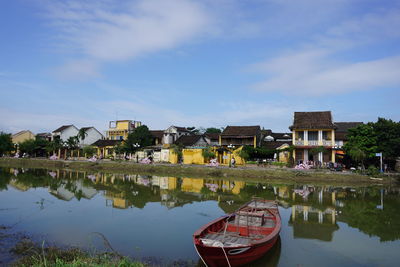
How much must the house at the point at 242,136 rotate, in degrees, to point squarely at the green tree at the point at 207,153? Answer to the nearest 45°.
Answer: approximately 45° to its right

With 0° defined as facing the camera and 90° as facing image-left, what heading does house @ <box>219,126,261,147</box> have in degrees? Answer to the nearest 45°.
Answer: approximately 0°

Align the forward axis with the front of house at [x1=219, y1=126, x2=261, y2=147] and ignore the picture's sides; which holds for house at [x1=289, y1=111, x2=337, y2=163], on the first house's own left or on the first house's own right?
on the first house's own left

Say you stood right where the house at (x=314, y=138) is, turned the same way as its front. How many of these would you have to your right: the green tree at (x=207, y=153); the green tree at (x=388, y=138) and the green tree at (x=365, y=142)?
1

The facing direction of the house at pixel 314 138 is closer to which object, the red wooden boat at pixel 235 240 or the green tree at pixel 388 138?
the red wooden boat

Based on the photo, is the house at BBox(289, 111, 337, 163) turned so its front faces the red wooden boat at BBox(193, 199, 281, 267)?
yes
